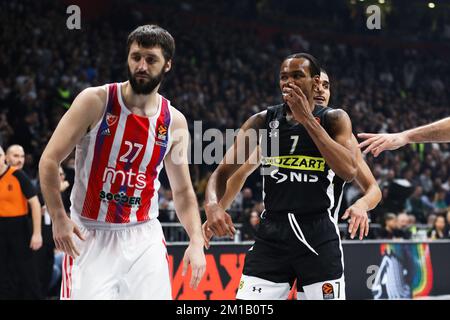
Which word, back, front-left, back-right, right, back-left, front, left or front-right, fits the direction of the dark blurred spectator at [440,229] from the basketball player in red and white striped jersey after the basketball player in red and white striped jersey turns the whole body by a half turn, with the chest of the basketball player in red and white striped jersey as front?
front-right

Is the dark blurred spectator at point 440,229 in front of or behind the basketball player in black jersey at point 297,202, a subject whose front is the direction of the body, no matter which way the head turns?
behind

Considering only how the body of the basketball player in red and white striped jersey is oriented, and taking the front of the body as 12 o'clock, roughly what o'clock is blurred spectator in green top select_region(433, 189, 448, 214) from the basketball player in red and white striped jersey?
The blurred spectator in green top is roughly at 7 o'clock from the basketball player in red and white striped jersey.

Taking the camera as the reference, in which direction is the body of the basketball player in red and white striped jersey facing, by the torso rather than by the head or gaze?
toward the camera

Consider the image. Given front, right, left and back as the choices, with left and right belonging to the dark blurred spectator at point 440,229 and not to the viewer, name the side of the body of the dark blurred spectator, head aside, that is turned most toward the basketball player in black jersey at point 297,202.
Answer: front

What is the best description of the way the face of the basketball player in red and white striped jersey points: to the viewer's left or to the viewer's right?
to the viewer's left

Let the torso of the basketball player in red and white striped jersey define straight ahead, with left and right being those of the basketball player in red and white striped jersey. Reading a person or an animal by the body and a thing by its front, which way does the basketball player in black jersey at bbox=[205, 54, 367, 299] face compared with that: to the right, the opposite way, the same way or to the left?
the same way

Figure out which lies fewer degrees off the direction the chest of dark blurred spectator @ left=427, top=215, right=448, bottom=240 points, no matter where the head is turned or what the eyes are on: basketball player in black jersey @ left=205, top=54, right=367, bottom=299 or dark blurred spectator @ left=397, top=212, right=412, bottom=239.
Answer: the basketball player in black jersey

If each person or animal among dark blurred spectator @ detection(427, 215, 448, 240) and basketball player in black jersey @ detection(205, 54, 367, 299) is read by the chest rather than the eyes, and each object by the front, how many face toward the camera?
2

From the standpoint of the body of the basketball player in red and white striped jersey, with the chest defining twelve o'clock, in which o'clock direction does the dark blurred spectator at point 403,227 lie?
The dark blurred spectator is roughly at 7 o'clock from the basketball player in red and white striped jersey.

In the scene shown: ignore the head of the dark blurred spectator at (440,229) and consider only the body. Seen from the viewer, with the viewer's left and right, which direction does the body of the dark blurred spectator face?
facing the viewer

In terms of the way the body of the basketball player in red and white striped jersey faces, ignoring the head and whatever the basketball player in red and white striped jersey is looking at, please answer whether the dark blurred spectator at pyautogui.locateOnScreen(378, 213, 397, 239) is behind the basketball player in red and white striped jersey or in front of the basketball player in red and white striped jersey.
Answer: behind

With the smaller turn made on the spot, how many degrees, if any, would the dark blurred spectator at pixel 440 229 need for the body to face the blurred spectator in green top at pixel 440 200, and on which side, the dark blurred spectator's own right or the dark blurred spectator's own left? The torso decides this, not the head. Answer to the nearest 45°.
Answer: approximately 180°

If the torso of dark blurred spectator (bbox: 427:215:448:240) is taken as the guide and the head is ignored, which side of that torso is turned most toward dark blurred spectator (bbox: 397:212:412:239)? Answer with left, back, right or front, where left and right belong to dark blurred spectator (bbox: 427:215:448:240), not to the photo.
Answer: right

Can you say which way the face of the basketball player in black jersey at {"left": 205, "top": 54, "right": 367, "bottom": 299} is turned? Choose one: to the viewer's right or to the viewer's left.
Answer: to the viewer's left

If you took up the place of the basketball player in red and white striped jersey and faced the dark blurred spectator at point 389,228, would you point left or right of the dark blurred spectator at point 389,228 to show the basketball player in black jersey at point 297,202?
right

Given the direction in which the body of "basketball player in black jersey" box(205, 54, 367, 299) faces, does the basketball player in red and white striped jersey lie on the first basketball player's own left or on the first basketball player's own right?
on the first basketball player's own right

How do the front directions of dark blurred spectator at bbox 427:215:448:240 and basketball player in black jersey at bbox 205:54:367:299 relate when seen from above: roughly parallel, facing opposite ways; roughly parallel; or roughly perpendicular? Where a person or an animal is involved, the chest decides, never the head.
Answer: roughly parallel
